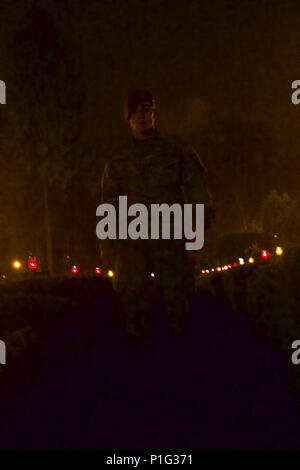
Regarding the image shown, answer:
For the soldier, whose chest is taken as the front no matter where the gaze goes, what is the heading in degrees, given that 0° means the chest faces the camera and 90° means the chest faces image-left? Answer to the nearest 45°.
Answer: approximately 0°

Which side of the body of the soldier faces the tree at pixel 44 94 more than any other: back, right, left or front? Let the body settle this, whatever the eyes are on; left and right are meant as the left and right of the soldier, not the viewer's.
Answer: back
